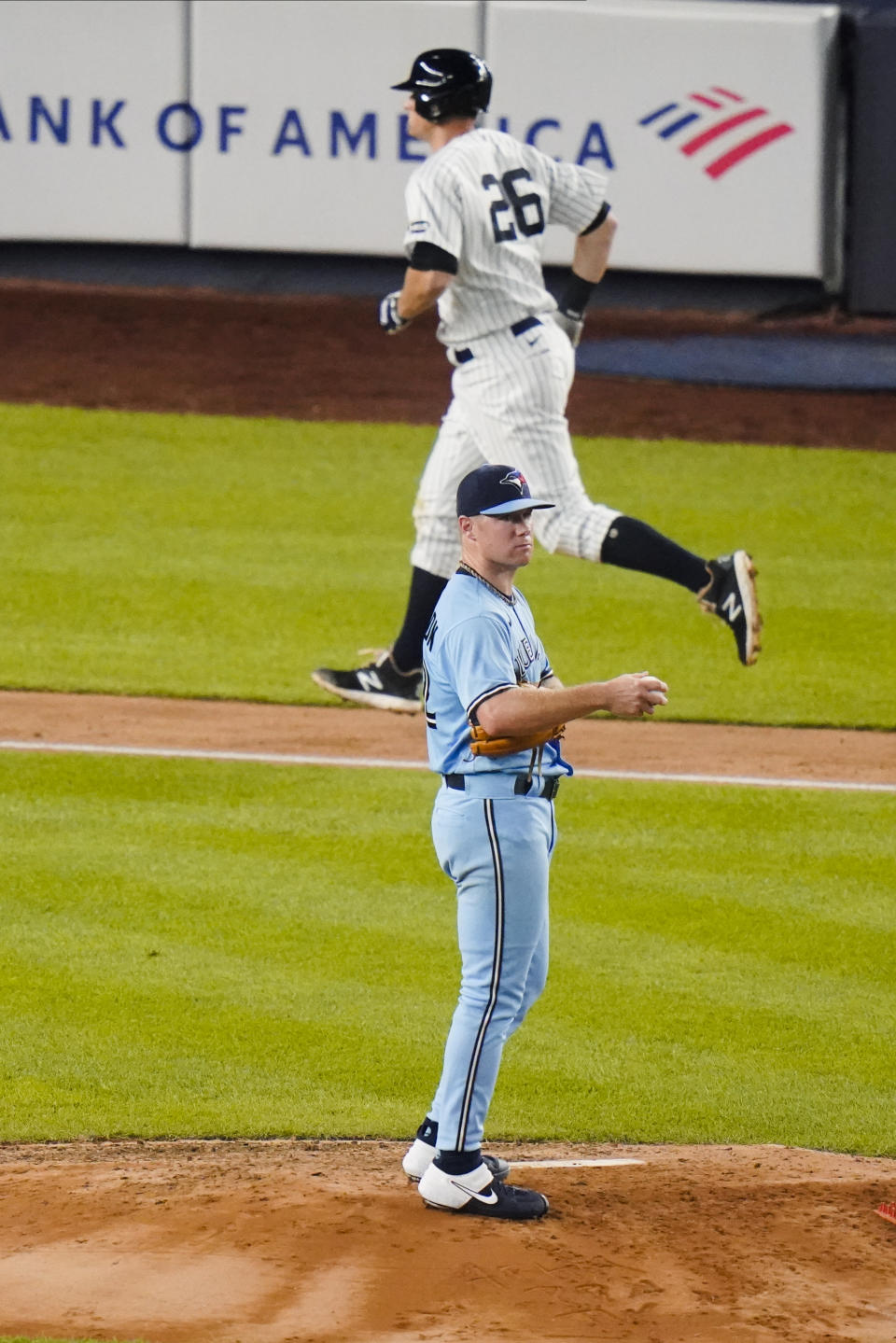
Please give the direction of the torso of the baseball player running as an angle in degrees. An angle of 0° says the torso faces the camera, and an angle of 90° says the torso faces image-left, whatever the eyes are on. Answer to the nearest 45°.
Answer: approximately 135°
